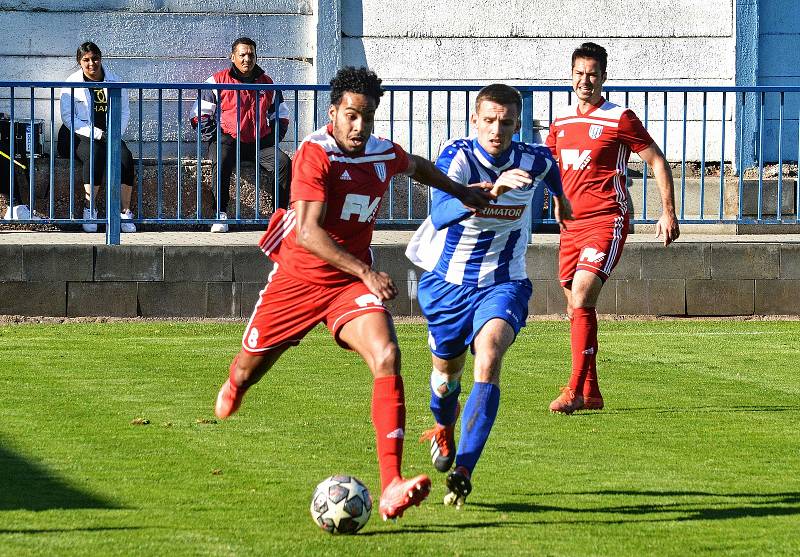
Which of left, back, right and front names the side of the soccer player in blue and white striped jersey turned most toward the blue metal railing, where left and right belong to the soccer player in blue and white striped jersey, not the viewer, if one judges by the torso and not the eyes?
back

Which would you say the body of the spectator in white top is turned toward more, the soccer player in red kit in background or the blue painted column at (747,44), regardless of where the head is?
the soccer player in red kit in background

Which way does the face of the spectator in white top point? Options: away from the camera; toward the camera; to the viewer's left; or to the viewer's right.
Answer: toward the camera

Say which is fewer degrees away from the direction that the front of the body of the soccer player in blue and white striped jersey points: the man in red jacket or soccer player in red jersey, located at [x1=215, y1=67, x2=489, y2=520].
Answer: the soccer player in red jersey

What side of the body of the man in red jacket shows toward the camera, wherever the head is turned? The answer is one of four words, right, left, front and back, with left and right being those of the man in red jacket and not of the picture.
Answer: front

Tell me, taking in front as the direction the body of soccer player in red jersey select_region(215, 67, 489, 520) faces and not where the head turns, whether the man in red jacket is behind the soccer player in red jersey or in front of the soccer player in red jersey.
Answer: behind

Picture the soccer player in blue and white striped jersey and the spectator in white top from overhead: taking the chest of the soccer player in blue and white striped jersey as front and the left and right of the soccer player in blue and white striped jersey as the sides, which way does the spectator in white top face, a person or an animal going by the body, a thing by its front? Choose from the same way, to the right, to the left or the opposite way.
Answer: the same way

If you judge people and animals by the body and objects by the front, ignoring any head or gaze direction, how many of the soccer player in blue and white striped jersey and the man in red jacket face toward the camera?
2

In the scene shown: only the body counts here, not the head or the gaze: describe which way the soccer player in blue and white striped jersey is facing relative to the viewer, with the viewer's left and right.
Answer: facing the viewer

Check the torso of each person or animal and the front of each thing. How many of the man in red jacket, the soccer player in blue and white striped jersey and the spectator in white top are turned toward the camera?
3

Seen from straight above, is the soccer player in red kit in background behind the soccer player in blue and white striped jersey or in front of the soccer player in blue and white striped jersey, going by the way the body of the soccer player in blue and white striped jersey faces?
behind

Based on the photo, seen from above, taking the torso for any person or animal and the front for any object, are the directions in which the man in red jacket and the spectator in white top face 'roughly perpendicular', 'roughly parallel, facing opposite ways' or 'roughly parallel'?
roughly parallel

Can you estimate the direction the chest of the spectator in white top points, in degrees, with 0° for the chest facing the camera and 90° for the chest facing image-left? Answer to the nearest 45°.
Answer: approximately 0°

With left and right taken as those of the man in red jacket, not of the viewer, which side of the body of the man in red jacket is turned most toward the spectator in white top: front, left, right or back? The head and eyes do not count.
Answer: right
